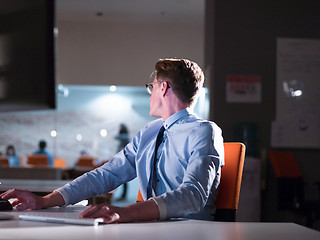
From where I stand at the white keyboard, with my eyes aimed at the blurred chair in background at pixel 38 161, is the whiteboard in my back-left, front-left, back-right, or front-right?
front-right

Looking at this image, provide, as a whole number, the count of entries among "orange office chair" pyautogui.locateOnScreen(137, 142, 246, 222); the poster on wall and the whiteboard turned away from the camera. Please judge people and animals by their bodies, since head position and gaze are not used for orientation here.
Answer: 0

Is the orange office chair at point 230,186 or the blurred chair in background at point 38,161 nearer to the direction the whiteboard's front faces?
the orange office chair

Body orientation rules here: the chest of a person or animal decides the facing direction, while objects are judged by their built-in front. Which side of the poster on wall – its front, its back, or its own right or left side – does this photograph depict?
front

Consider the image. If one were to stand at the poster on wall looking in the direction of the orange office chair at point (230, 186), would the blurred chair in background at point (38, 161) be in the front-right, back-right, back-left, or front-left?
back-right

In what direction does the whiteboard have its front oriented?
toward the camera

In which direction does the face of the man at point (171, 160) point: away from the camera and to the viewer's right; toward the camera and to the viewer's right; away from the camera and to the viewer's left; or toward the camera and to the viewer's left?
away from the camera and to the viewer's left

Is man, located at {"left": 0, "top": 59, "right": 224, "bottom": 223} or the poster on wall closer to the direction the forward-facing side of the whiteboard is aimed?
the man

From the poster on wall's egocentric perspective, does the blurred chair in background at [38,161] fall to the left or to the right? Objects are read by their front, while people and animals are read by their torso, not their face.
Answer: on its right

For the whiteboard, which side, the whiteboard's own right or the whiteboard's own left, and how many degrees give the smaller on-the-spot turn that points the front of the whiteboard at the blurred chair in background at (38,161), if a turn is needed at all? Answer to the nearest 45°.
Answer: approximately 135° to the whiteboard's own right

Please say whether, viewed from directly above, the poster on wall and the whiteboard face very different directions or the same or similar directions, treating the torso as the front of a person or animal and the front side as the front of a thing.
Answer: same or similar directions

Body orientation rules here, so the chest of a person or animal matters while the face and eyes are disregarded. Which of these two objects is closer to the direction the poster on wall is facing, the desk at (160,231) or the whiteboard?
the desk

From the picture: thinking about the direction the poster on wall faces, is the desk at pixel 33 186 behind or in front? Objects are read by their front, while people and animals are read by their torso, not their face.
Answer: in front

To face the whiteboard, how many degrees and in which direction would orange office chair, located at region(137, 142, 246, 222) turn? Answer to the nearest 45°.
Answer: approximately 135° to its right

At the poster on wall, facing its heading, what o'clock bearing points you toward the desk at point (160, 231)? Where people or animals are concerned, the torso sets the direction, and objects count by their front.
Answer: The desk is roughly at 12 o'clock from the poster on wall.
